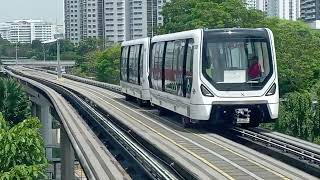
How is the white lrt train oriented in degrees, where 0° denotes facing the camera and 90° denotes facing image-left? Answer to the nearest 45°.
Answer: approximately 315°

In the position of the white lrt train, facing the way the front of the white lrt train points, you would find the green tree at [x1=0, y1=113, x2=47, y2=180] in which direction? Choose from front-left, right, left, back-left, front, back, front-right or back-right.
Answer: right

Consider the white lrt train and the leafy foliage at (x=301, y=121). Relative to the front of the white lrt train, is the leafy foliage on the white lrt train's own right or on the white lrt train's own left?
on the white lrt train's own left
